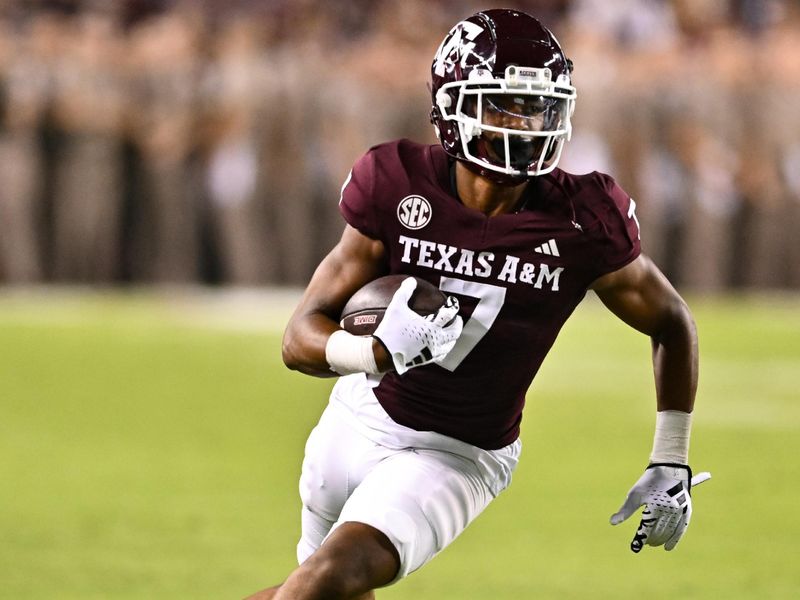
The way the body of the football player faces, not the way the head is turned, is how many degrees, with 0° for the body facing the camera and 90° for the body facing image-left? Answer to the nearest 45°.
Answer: approximately 0°
